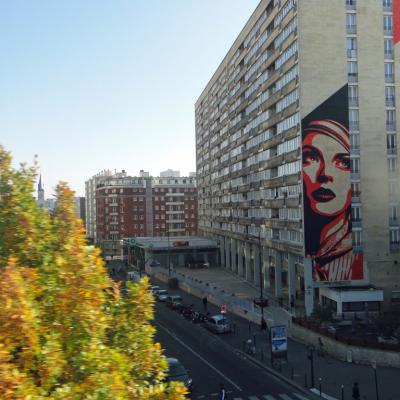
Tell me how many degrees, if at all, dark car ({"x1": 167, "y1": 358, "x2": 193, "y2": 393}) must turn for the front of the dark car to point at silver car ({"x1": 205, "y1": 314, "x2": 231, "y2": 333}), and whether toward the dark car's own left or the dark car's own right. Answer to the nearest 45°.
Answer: approximately 135° to the dark car's own left

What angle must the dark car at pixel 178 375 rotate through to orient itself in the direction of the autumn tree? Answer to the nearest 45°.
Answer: approximately 45° to its right

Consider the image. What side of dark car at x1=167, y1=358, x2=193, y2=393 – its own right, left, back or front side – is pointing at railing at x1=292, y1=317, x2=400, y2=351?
left

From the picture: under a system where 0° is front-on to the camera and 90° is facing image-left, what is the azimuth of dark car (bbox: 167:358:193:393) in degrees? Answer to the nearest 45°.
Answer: approximately 315°

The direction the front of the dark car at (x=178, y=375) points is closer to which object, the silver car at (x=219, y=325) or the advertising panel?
the advertising panel
